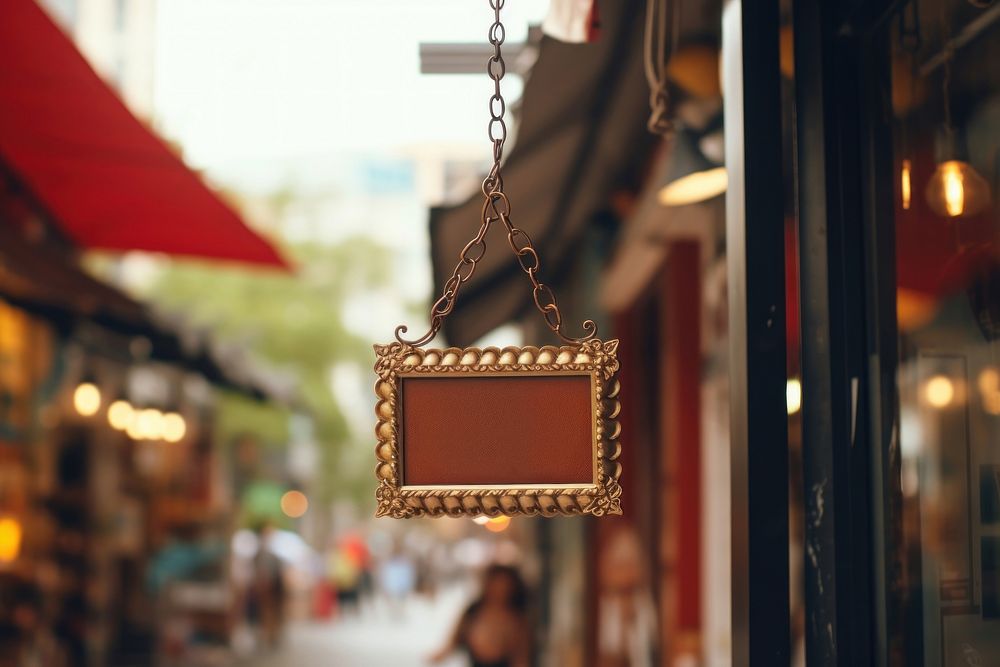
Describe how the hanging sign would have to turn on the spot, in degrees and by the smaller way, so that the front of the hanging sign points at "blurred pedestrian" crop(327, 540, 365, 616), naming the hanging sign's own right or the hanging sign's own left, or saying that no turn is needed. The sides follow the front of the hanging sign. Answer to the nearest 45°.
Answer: approximately 180°

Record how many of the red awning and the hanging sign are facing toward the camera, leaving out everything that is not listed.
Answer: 1

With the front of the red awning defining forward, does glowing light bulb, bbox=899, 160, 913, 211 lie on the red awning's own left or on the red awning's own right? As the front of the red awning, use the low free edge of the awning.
on the red awning's own right

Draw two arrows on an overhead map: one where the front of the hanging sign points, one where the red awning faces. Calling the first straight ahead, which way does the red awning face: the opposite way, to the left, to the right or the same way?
to the left

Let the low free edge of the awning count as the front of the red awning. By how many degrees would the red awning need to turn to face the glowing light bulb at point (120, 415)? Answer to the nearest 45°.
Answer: approximately 90° to its left

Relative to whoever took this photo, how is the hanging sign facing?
facing the viewer

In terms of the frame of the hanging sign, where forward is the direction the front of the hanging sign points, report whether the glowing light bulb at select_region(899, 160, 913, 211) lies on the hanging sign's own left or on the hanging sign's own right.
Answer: on the hanging sign's own left

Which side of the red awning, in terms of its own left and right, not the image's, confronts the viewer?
right

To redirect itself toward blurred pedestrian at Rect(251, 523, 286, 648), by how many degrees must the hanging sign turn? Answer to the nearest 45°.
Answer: approximately 180°

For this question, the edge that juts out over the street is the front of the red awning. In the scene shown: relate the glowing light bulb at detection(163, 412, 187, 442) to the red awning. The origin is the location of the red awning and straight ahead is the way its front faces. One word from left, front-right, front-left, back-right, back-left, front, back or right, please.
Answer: left

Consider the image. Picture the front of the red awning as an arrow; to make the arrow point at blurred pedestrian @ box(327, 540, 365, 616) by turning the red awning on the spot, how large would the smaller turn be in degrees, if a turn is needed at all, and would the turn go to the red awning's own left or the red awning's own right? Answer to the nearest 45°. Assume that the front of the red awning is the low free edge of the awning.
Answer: approximately 90° to the red awning's own left

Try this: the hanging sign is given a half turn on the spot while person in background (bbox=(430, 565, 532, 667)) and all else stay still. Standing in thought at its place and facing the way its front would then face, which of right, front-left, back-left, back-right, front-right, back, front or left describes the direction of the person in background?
front
